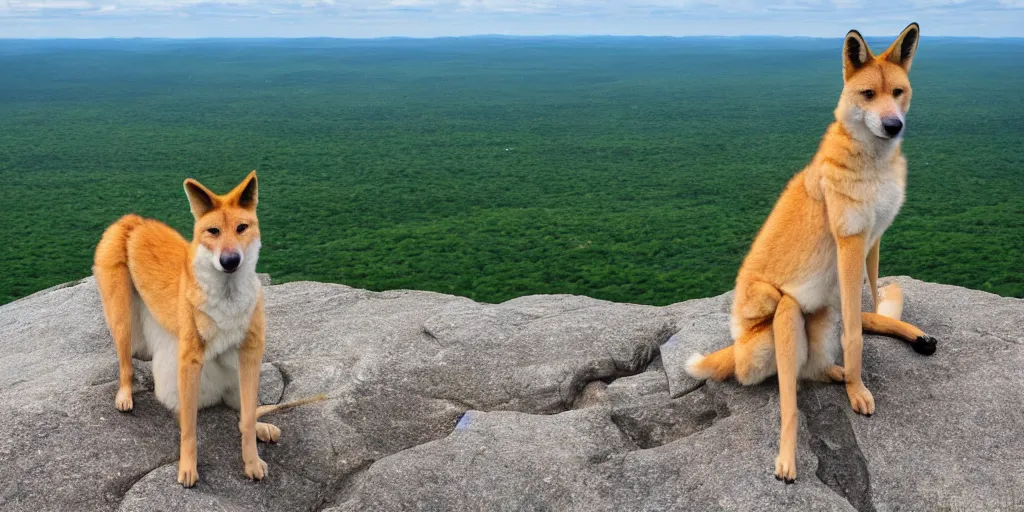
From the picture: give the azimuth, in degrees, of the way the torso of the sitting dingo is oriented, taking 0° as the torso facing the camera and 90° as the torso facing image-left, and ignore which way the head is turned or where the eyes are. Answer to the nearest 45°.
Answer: approximately 315°
